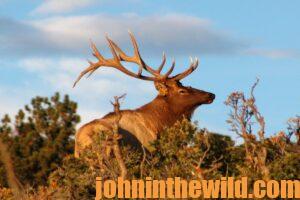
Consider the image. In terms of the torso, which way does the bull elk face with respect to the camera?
to the viewer's right
